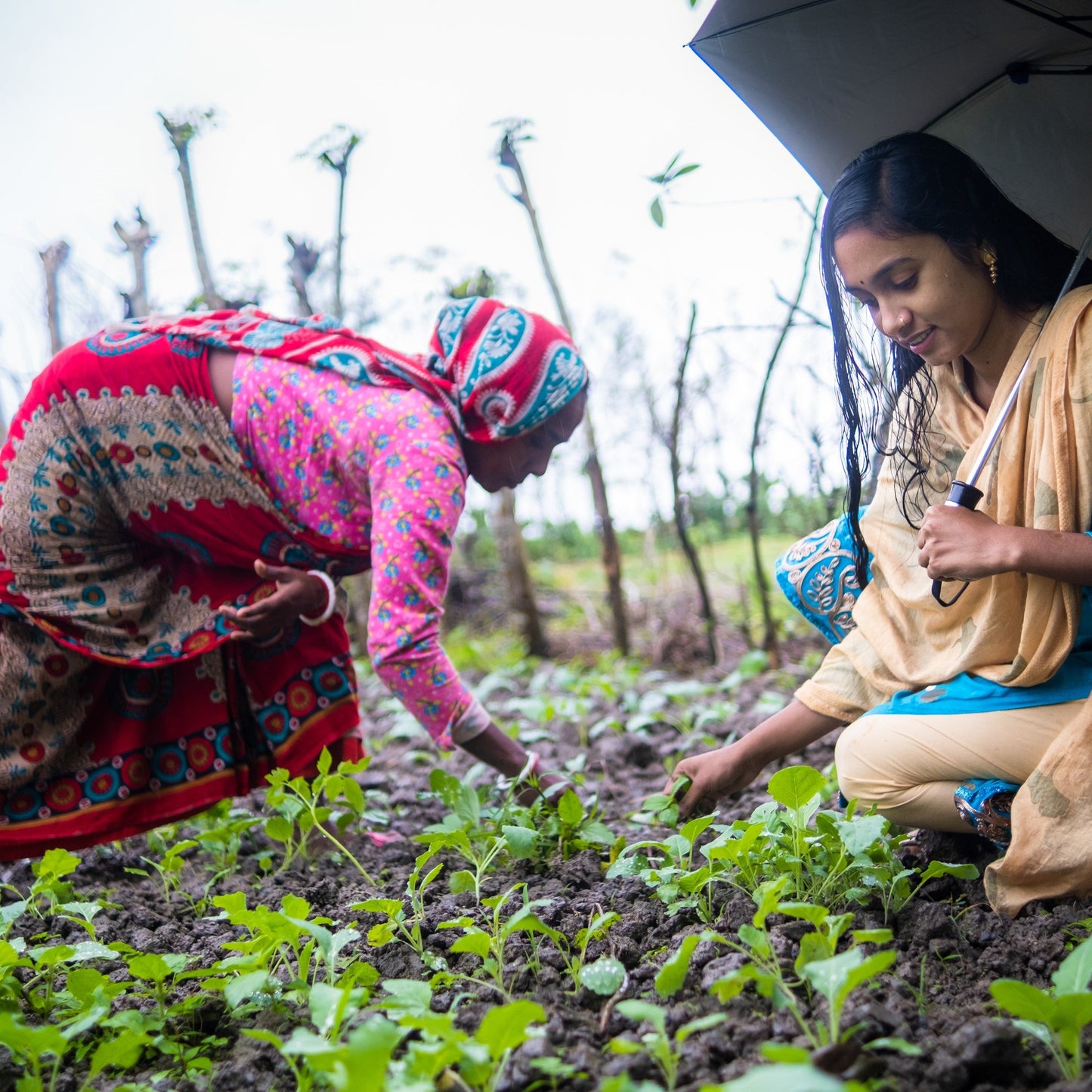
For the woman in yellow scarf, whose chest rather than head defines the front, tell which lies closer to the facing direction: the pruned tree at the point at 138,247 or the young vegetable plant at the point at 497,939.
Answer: the young vegetable plant

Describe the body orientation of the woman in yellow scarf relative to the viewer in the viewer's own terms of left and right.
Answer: facing the viewer and to the left of the viewer

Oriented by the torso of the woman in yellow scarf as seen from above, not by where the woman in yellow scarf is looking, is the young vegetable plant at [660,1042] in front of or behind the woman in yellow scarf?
in front

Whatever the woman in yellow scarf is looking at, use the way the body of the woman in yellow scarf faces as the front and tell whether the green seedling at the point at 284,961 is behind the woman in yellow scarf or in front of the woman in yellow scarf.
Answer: in front

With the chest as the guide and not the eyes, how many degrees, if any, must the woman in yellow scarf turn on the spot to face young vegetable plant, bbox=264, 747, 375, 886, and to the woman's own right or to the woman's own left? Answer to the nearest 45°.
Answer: approximately 45° to the woman's own right

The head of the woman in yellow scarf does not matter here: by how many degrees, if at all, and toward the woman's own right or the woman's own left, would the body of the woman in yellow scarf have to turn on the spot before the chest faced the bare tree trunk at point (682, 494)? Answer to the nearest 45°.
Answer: approximately 135° to the woman's own right

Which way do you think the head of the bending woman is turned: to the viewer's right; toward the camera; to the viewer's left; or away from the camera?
to the viewer's right

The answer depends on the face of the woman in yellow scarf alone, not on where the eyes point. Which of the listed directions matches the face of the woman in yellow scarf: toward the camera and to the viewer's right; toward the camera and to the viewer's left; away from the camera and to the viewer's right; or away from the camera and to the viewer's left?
toward the camera and to the viewer's left
